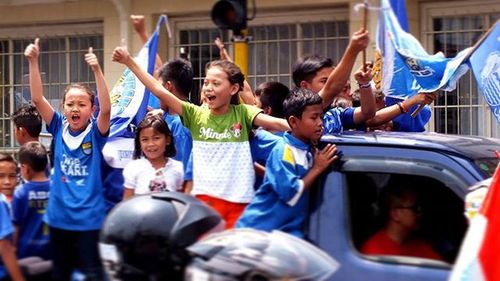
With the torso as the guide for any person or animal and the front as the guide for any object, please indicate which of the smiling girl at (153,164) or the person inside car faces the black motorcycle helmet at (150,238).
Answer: the smiling girl

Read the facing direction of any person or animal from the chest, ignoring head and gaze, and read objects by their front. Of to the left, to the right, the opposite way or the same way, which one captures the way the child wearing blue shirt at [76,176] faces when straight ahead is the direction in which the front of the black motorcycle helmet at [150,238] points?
to the right

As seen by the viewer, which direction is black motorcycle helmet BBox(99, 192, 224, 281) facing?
to the viewer's right

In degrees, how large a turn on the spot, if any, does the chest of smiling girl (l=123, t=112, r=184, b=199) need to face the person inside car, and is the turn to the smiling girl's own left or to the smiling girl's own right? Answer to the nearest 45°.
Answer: approximately 45° to the smiling girl's own left

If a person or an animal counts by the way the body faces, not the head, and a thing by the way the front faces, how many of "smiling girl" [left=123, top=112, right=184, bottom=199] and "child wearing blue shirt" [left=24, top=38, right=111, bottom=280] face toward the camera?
2

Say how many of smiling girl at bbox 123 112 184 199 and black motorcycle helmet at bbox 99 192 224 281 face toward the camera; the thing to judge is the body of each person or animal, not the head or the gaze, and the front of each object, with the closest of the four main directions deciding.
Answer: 1

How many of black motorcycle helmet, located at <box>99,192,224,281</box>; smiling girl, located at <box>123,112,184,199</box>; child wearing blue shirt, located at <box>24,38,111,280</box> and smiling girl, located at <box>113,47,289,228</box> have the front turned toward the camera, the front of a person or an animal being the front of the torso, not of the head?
3

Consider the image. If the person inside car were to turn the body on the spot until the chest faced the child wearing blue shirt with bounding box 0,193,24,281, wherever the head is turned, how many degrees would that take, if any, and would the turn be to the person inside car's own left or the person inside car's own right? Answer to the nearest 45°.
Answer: approximately 135° to the person inside car's own right

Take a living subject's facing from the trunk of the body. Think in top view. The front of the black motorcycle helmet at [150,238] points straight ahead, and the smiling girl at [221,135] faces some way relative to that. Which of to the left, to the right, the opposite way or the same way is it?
to the right

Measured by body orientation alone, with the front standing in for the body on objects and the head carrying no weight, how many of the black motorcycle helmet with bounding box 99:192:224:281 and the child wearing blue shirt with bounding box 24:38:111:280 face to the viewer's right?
1

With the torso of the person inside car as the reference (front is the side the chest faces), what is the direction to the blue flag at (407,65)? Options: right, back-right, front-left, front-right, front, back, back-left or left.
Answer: back-left

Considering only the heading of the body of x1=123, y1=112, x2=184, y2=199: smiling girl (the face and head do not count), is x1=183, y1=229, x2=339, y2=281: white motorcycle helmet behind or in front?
in front
